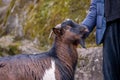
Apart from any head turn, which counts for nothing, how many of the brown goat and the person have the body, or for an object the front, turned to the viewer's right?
1

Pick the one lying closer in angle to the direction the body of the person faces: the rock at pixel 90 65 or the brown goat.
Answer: the brown goat

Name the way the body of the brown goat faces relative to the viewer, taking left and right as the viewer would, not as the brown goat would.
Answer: facing to the right of the viewer

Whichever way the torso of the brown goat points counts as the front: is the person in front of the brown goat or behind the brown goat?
in front

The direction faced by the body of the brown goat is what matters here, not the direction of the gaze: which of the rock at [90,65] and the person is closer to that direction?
the person
